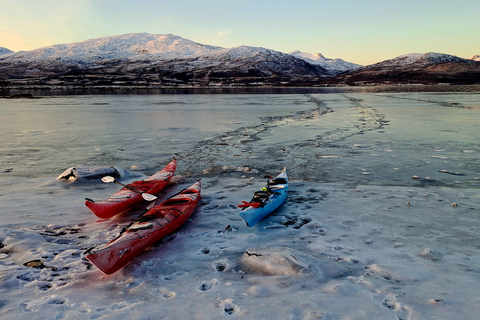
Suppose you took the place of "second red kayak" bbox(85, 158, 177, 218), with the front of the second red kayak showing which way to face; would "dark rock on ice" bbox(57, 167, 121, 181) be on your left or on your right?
on your right

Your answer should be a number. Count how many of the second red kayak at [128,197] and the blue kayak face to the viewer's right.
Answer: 0

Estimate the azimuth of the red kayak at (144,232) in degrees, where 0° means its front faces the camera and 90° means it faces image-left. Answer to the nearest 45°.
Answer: approximately 45°

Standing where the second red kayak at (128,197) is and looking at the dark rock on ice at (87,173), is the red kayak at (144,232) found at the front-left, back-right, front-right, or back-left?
back-left

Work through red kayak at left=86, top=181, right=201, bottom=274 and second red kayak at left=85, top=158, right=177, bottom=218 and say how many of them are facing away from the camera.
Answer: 0

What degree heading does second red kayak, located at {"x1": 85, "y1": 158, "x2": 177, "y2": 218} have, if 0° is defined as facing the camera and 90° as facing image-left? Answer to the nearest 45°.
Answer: approximately 45°

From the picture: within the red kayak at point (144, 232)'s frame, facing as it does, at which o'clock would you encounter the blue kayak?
The blue kayak is roughly at 7 o'clock from the red kayak.
